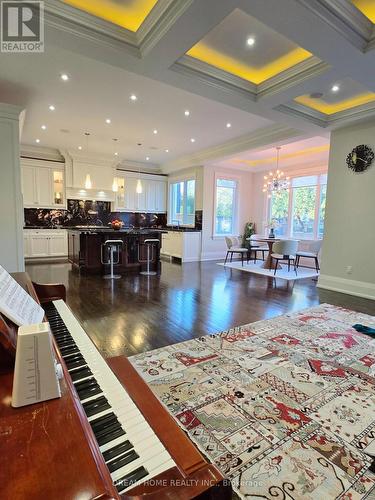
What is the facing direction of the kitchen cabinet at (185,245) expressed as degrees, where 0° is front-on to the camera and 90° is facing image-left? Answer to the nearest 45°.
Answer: approximately 45°

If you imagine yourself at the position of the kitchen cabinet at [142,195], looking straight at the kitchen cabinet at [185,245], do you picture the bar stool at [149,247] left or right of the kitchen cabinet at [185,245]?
right

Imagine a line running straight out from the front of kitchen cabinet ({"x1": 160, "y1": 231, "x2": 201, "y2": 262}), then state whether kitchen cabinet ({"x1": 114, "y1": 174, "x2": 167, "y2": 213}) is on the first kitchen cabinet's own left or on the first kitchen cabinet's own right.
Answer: on the first kitchen cabinet's own right

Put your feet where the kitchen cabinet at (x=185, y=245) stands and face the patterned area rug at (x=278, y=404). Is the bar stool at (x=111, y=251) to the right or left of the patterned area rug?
right

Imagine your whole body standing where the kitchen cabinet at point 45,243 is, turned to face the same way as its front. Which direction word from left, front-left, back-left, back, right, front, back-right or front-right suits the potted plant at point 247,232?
left

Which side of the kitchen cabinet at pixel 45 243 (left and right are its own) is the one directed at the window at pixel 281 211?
left

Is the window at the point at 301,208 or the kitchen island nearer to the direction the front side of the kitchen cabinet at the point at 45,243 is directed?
the kitchen island

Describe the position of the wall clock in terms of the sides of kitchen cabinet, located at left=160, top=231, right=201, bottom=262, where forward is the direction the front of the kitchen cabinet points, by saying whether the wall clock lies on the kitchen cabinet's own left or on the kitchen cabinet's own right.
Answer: on the kitchen cabinet's own left

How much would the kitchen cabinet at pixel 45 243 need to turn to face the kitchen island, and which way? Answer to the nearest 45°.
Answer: approximately 45° to its left

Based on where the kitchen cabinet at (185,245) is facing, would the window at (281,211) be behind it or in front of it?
behind

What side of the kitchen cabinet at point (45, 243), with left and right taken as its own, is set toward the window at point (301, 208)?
left

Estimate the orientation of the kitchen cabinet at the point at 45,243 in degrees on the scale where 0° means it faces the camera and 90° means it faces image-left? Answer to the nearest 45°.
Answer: approximately 0°

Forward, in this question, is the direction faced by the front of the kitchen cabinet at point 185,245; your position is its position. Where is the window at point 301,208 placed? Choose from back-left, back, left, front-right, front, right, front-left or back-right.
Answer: back-left
